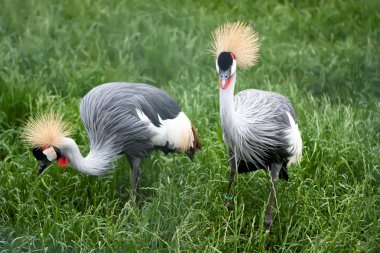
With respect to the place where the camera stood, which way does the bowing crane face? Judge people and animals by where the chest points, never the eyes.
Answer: facing to the left of the viewer

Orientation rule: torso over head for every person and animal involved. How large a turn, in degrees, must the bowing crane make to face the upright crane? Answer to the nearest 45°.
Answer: approximately 135° to its left

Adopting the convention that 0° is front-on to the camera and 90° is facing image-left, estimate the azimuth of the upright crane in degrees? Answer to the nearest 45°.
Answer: approximately 45°

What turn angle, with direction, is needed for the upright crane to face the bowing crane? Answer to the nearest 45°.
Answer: approximately 45° to its right

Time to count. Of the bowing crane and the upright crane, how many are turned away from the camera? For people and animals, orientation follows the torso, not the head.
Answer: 0
